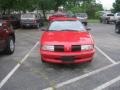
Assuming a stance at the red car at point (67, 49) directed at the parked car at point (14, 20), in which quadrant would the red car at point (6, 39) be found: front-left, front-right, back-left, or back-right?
front-left

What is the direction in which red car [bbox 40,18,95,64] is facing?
toward the camera

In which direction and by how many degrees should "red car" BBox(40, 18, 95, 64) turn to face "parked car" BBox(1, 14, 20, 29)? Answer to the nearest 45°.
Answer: approximately 180°

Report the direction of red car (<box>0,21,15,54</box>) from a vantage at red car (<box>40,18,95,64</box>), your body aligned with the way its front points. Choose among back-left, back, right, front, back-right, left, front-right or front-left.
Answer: back-right

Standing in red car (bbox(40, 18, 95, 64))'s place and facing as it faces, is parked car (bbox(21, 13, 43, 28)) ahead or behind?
behind

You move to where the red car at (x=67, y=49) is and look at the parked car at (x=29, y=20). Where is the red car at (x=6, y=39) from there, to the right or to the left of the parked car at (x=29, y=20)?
left
